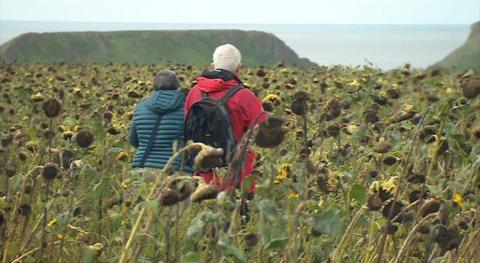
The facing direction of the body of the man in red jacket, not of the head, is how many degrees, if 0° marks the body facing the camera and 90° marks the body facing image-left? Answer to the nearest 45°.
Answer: approximately 180°

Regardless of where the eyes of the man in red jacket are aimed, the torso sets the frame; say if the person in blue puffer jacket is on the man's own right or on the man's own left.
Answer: on the man's own left

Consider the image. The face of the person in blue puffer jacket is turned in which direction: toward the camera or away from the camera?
away from the camera
